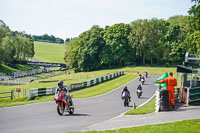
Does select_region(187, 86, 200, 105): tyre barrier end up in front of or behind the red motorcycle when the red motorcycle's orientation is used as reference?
behind

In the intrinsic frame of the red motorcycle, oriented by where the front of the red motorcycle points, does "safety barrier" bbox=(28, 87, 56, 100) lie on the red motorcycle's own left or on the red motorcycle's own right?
on the red motorcycle's own right

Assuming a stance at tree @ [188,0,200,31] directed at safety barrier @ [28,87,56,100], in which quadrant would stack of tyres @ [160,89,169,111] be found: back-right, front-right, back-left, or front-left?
front-left

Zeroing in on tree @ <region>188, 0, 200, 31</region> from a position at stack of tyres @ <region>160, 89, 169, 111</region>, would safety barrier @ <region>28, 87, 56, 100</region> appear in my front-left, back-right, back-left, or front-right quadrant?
front-left

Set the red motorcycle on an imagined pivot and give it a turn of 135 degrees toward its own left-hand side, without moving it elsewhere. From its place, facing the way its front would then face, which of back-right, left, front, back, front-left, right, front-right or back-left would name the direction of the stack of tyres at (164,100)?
front

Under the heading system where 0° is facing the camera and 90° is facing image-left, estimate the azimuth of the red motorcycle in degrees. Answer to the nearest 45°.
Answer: approximately 45°

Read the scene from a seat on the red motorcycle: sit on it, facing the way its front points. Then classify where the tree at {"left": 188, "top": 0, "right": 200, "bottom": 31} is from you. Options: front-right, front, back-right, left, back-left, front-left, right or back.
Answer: back

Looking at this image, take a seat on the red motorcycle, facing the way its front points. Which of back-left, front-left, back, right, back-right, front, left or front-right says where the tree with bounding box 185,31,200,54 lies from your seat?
back

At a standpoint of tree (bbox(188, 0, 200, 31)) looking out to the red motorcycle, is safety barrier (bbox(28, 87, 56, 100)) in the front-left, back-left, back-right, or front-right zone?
front-right
